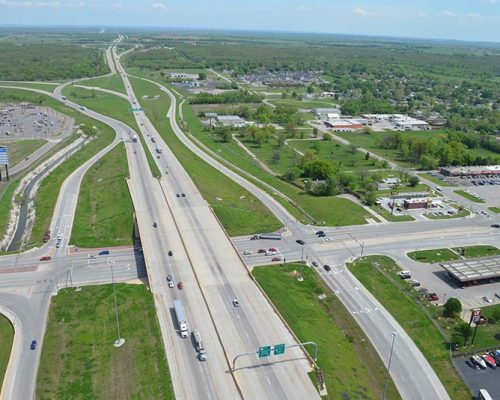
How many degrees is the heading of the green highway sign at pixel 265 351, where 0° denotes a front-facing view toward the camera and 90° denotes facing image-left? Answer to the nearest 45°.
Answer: approximately 0°
